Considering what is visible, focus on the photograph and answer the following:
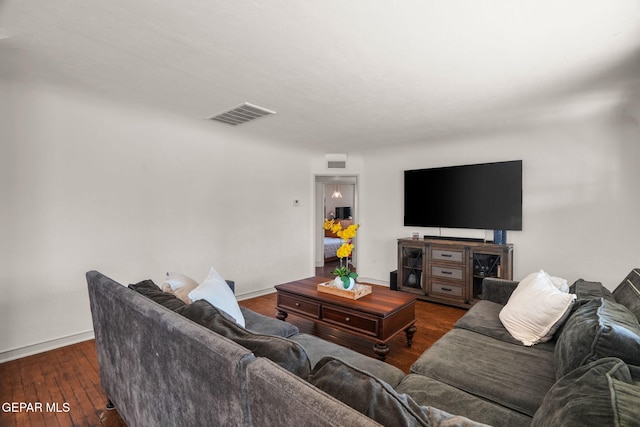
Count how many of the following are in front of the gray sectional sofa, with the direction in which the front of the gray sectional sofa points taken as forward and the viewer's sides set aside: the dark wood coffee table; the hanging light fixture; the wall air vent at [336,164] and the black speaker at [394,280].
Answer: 4

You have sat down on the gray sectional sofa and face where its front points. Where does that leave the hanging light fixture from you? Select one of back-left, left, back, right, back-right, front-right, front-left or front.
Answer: front

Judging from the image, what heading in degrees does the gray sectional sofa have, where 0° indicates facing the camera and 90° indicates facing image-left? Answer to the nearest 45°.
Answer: approximately 180°

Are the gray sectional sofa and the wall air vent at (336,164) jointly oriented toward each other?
yes

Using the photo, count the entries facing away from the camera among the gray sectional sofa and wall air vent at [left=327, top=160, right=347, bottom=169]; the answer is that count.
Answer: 1

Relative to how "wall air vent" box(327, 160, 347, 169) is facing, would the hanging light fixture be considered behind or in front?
behind

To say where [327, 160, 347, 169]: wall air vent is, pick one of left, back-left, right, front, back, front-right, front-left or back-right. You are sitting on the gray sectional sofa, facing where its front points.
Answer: front

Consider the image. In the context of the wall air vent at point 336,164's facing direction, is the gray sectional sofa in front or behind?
in front

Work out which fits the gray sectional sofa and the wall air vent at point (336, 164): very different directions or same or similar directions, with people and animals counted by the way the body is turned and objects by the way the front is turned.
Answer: very different directions

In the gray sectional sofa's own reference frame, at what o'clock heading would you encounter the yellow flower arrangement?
The yellow flower arrangement is roughly at 12 o'clock from the gray sectional sofa.

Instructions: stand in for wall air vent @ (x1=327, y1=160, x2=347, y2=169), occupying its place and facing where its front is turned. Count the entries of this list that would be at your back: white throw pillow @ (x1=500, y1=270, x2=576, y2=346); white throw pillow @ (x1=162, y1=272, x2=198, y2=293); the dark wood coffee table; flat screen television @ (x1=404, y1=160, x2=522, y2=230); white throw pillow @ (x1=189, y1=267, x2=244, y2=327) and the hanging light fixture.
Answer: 1

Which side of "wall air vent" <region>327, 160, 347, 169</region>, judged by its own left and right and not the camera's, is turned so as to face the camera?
front

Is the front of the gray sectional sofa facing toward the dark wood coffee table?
yes

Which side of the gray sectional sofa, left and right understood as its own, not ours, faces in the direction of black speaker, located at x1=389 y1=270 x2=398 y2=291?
front

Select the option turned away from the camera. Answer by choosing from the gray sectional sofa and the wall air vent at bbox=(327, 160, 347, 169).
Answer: the gray sectional sofa

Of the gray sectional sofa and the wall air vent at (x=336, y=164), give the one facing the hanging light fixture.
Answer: the gray sectional sofa
